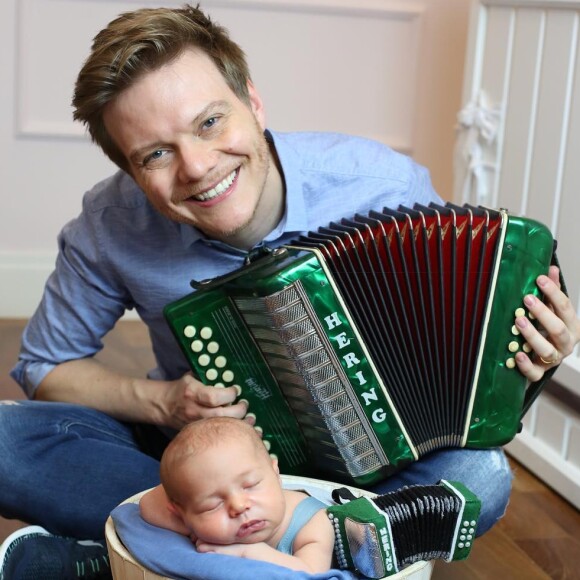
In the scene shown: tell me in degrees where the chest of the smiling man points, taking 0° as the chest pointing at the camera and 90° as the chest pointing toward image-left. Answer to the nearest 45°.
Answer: approximately 0°

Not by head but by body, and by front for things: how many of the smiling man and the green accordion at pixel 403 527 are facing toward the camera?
2

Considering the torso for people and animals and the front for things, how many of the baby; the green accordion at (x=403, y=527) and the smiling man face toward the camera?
3
